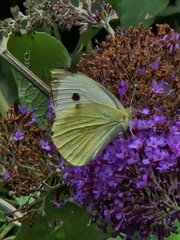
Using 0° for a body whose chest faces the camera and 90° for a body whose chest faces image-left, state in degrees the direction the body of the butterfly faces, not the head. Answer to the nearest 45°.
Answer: approximately 270°
